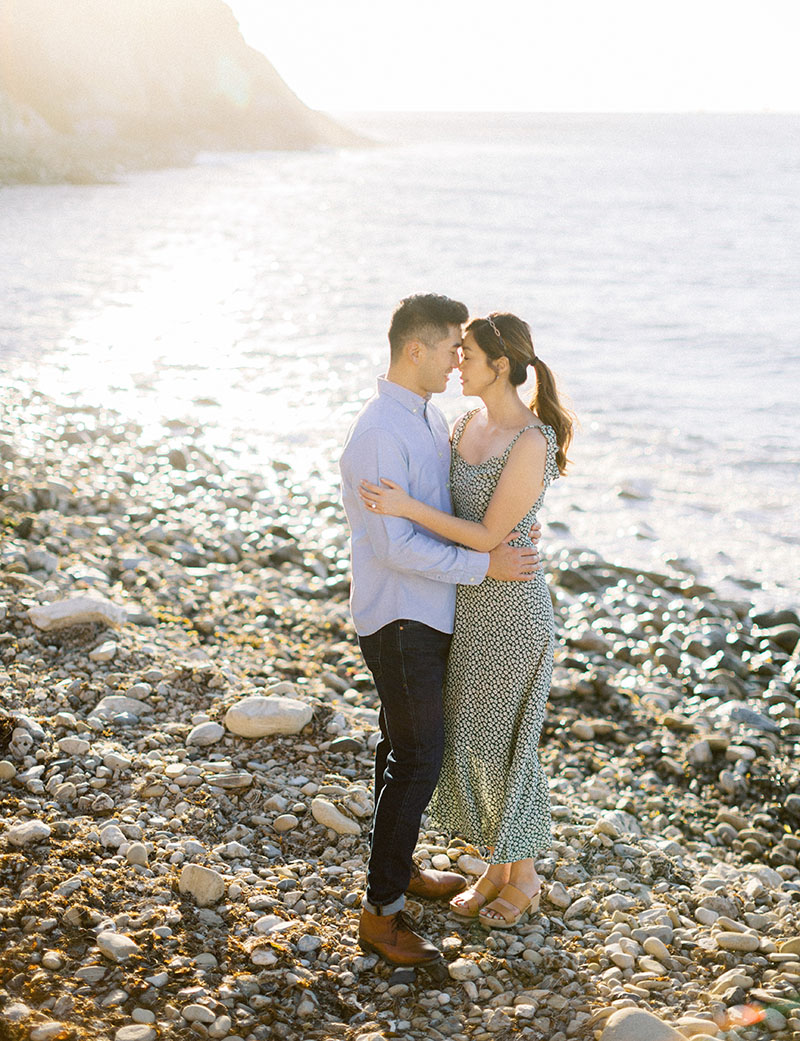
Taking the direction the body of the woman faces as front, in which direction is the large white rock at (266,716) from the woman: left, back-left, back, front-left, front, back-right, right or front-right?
right

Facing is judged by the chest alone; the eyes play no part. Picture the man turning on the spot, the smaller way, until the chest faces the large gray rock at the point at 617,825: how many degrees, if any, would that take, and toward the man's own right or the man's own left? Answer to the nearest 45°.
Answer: approximately 45° to the man's own left

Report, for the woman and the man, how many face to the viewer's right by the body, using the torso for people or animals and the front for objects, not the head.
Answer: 1

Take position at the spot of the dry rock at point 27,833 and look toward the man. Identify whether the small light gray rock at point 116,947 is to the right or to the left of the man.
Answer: right

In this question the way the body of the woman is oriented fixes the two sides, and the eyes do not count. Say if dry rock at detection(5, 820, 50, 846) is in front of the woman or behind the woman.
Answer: in front

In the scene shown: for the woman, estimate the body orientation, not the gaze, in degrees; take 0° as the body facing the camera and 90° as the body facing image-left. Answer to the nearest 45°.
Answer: approximately 45°

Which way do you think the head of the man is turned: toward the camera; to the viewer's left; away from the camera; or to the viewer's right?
to the viewer's right

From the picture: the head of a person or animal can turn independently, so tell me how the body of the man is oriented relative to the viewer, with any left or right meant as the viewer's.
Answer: facing to the right of the viewer
